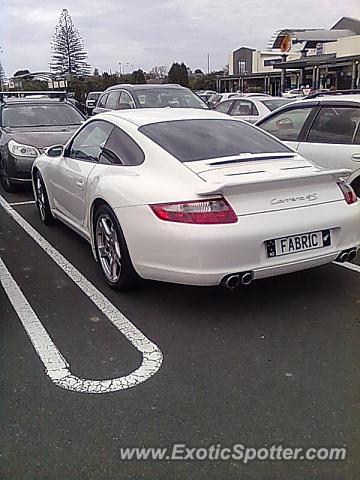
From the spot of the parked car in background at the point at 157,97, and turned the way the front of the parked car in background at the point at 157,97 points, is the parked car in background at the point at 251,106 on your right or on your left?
on your left

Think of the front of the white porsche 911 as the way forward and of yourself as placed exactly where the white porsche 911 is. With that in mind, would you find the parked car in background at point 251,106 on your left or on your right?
on your right

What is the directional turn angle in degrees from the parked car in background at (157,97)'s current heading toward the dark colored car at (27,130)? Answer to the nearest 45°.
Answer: approximately 90° to its right

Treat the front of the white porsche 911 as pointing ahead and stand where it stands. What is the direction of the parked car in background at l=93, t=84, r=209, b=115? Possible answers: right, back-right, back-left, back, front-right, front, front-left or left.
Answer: front-right

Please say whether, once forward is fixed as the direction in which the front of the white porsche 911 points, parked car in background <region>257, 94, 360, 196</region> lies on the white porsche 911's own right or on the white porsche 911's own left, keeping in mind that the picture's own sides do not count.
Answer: on the white porsche 911's own right

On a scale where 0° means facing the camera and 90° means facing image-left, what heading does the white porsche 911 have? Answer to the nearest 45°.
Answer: approximately 135°

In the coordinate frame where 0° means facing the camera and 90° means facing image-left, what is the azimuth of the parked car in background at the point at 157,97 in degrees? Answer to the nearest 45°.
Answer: approximately 315°
